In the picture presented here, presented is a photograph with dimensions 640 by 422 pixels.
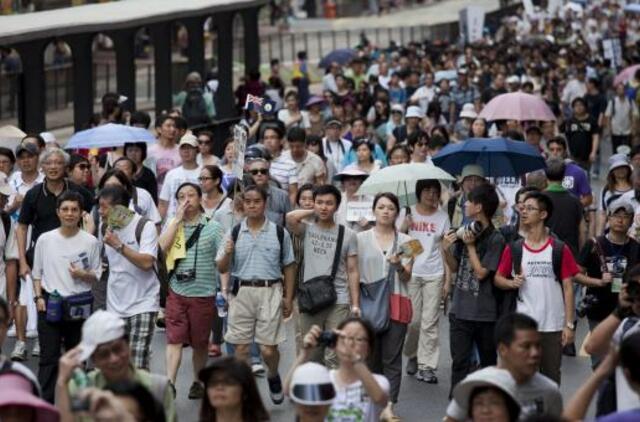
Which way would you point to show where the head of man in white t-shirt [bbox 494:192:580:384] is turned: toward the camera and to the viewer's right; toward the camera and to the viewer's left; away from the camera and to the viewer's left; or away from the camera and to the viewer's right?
toward the camera and to the viewer's left

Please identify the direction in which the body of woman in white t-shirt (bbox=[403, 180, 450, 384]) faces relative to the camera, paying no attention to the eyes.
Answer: toward the camera

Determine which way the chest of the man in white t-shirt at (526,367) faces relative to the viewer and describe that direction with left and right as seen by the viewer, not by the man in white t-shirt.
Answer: facing the viewer and to the right of the viewer

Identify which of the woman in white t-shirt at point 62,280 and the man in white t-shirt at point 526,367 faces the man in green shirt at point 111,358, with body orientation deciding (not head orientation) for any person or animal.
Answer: the woman in white t-shirt at point 62,280

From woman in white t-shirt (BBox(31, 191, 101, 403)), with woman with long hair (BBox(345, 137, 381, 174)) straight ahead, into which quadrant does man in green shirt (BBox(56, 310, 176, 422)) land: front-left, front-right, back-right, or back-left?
back-right

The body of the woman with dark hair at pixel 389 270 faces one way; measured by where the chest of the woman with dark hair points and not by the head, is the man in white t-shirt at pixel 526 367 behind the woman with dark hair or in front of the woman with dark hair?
in front

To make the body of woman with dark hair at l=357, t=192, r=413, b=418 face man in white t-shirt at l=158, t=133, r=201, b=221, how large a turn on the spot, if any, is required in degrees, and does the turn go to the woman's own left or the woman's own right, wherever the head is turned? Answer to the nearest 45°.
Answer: approximately 135° to the woman's own right

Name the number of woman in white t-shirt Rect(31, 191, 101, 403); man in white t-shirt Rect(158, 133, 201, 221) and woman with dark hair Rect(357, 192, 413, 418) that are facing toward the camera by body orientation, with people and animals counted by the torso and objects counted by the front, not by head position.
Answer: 3

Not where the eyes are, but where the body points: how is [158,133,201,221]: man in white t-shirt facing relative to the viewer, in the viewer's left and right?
facing the viewer

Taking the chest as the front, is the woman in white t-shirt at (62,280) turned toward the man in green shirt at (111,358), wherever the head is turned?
yes

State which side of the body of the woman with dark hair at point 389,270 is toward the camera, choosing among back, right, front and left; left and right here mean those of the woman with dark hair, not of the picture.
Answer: front

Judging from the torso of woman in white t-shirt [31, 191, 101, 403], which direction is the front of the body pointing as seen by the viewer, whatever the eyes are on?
toward the camera
